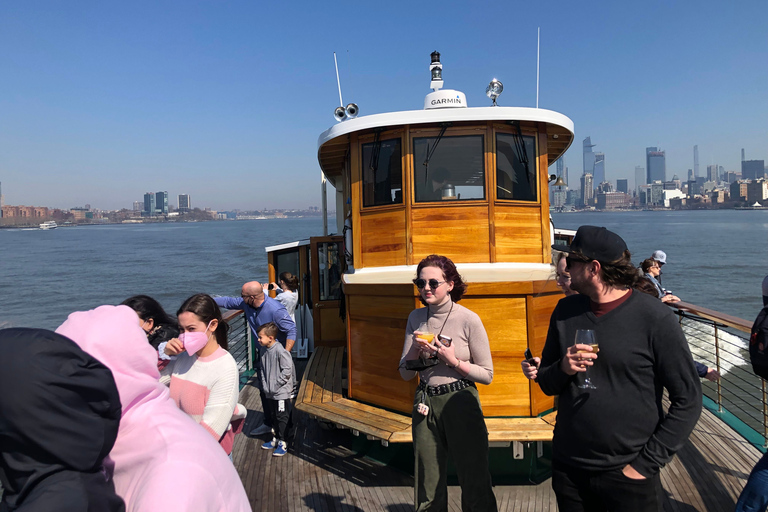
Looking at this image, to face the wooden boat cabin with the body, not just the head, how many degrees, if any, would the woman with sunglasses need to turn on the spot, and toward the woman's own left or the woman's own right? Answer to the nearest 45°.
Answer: approximately 135° to the woman's own right

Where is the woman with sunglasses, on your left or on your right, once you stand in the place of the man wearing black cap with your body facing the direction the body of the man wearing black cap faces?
on your right

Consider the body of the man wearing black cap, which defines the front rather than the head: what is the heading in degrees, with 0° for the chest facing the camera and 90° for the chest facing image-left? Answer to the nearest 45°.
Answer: approximately 45°

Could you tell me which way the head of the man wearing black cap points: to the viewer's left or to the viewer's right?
to the viewer's left

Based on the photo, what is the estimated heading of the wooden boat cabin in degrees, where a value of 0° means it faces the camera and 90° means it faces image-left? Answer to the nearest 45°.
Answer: approximately 0°
